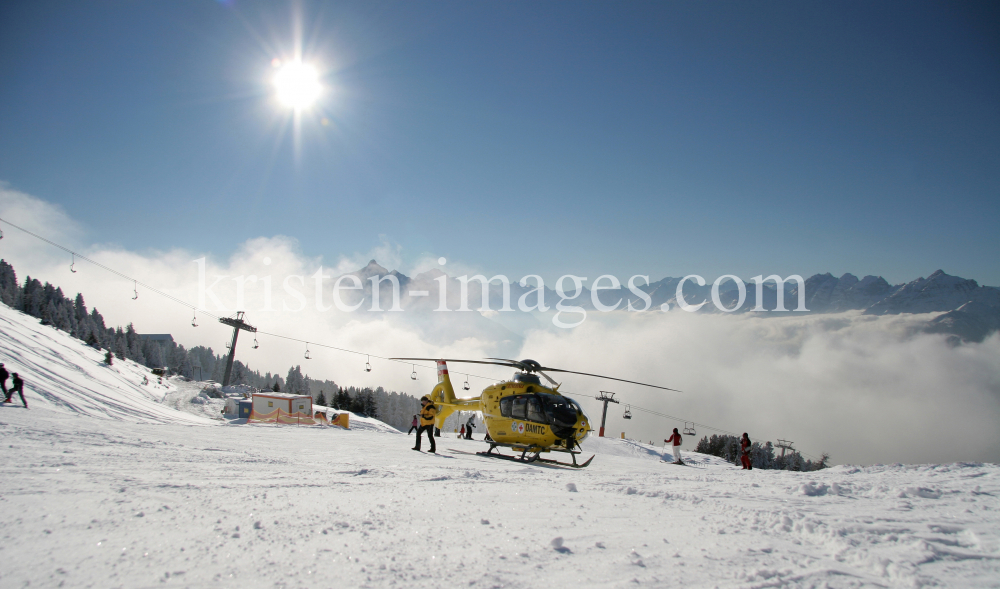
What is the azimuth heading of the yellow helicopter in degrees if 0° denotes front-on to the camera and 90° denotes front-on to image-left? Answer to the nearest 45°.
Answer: approximately 315°

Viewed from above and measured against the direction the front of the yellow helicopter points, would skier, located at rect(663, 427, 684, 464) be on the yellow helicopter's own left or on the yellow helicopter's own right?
on the yellow helicopter's own left

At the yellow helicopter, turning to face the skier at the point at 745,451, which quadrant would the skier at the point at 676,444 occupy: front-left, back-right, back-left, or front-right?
front-left

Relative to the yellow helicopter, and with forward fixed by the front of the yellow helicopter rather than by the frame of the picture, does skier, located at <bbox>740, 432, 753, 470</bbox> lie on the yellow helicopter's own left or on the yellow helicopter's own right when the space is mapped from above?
on the yellow helicopter's own left
